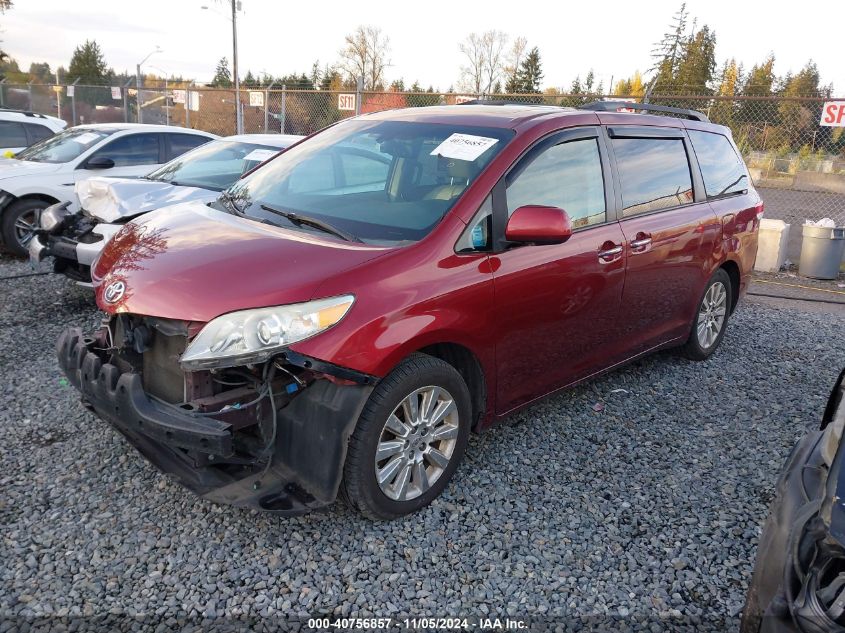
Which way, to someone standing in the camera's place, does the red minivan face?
facing the viewer and to the left of the viewer

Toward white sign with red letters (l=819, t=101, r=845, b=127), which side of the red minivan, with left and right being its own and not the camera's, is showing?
back

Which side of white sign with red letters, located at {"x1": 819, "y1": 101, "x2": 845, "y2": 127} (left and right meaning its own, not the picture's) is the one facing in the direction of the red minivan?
front

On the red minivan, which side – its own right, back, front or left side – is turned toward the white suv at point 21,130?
right

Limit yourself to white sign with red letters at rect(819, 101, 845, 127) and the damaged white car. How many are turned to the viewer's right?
0

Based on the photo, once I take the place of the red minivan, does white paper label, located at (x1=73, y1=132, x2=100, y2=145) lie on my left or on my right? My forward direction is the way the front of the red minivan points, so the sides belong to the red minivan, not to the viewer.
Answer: on my right

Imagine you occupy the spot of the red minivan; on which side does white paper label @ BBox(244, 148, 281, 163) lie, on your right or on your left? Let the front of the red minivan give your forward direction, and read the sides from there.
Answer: on your right

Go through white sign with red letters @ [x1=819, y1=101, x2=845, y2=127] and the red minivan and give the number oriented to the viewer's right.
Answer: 0

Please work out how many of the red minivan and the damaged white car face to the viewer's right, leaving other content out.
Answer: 0
